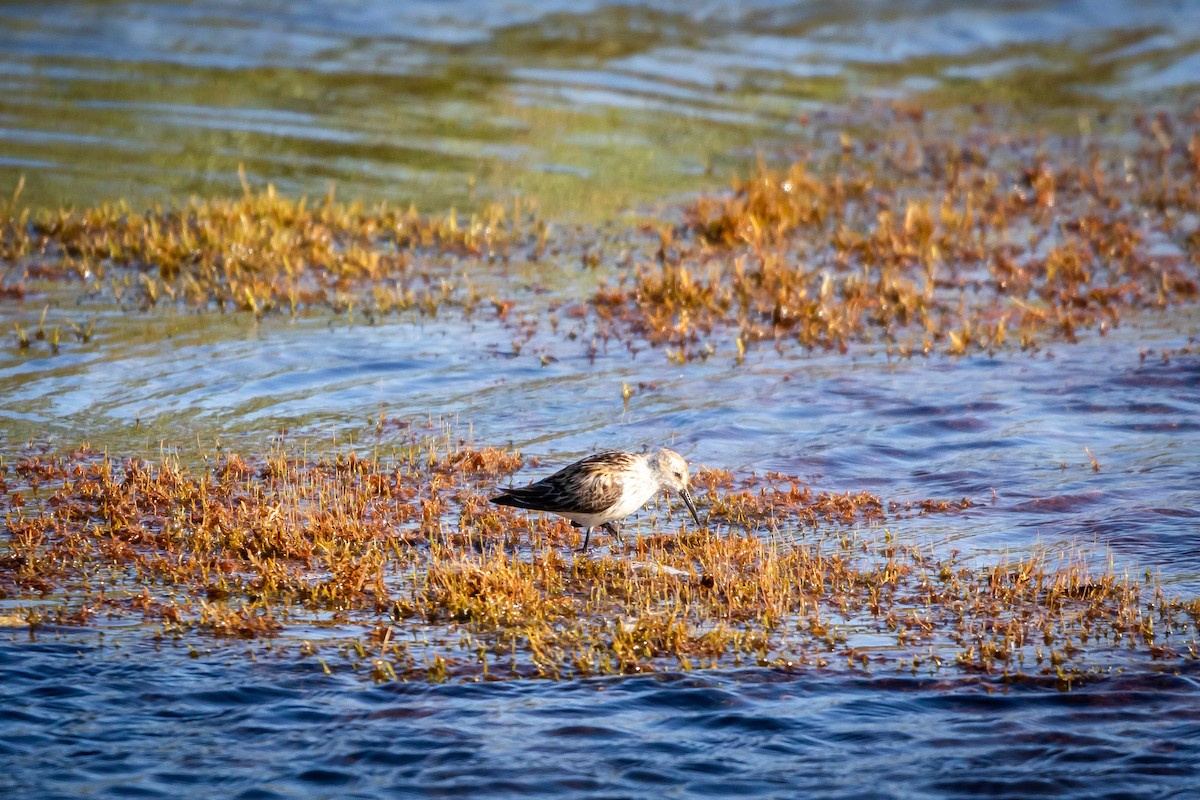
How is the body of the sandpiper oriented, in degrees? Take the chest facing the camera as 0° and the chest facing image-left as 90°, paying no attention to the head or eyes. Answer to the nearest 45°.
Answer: approximately 270°
